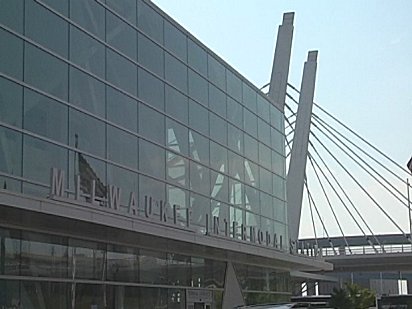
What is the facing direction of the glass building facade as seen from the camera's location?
facing the viewer and to the right of the viewer
